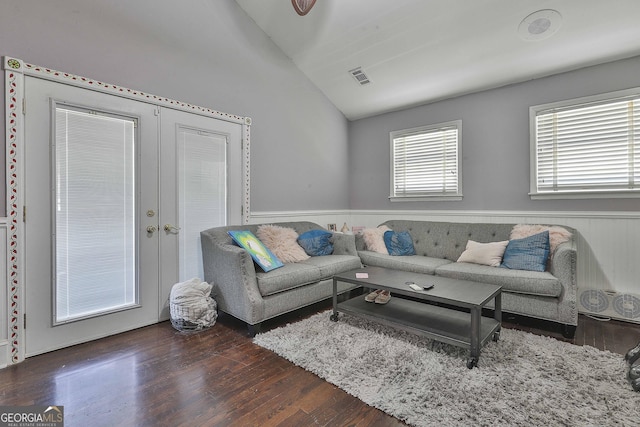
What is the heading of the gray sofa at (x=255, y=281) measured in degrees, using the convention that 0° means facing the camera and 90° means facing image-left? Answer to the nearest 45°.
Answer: approximately 315°

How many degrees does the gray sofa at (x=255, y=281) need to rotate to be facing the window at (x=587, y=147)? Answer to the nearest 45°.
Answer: approximately 45° to its left

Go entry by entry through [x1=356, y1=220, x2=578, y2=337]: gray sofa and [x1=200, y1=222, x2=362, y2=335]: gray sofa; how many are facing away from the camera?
0

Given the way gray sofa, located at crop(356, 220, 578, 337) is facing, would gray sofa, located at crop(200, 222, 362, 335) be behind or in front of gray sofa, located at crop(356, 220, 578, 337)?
in front

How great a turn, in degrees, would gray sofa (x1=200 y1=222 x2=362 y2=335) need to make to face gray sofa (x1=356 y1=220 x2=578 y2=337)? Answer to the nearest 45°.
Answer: approximately 45° to its left

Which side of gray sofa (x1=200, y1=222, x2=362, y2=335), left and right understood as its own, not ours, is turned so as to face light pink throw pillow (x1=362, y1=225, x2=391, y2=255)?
left

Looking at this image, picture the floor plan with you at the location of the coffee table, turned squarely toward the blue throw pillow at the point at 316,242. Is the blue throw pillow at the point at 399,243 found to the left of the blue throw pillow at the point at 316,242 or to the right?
right

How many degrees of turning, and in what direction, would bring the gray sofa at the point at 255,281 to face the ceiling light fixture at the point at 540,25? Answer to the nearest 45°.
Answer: approximately 45° to its left

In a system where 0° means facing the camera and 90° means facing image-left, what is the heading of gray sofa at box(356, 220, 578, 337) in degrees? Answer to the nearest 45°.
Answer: approximately 45°

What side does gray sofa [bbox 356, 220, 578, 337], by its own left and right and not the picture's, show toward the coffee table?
front
